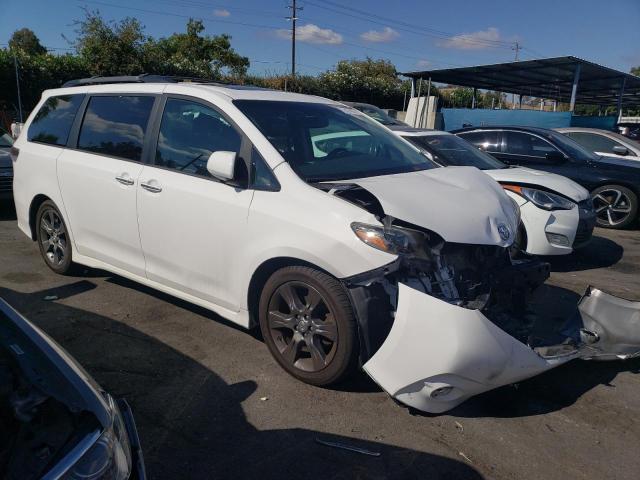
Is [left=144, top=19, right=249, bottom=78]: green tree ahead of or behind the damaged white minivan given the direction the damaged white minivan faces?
behind

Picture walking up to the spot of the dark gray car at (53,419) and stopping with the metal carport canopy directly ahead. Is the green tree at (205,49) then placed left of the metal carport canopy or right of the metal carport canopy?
left

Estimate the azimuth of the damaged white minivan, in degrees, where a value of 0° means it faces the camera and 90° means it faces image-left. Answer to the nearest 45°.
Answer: approximately 315°

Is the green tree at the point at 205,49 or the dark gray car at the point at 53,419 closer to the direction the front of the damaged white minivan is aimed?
the dark gray car

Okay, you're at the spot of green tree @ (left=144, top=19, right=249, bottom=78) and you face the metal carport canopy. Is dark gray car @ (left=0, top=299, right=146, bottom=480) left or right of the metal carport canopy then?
right
